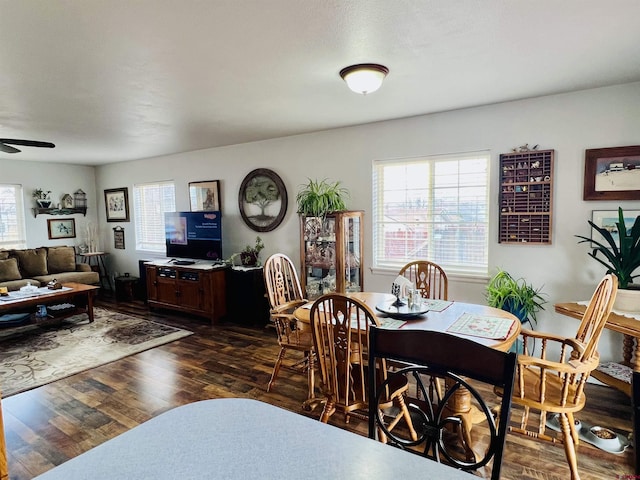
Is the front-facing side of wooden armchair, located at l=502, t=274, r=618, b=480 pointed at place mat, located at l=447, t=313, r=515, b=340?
yes

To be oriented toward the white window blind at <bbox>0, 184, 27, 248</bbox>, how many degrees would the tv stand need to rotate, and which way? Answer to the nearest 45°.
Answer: approximately 90° to its right

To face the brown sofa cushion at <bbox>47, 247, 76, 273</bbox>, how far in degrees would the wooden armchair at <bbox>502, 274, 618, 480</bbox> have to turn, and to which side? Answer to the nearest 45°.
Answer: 0° — it already faces it

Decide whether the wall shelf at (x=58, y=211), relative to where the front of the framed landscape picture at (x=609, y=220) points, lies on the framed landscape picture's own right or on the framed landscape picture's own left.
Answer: on the framed landscape picture's own right

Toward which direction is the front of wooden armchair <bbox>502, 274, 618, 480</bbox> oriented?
to the viewer's left

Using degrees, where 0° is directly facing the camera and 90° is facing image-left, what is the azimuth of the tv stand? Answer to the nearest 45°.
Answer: approximately 45°

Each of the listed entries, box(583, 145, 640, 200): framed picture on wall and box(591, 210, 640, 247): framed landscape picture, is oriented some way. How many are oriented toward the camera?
2

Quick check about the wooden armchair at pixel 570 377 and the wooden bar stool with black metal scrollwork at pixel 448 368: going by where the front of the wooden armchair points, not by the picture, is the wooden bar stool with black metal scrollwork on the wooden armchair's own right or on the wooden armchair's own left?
on the wooden armchair's own left

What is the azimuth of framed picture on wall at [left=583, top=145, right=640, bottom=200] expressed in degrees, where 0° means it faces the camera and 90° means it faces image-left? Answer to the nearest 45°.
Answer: approximately 0°

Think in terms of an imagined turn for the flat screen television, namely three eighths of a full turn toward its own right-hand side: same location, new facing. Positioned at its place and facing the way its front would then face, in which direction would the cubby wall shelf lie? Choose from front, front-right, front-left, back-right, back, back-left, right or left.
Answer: back-right
